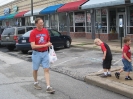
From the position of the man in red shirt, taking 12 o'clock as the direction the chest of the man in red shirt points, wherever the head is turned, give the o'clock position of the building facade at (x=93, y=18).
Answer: The building facade is roughly at 8 o'clock from the man in red shirt.

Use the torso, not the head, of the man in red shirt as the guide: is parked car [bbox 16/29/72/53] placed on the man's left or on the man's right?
on the man's left

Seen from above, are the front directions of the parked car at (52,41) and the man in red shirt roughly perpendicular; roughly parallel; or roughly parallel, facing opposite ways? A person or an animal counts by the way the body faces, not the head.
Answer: roughly perpendicular

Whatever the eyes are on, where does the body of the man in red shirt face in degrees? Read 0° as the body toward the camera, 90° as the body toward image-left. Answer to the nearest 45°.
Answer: approximately 315°
